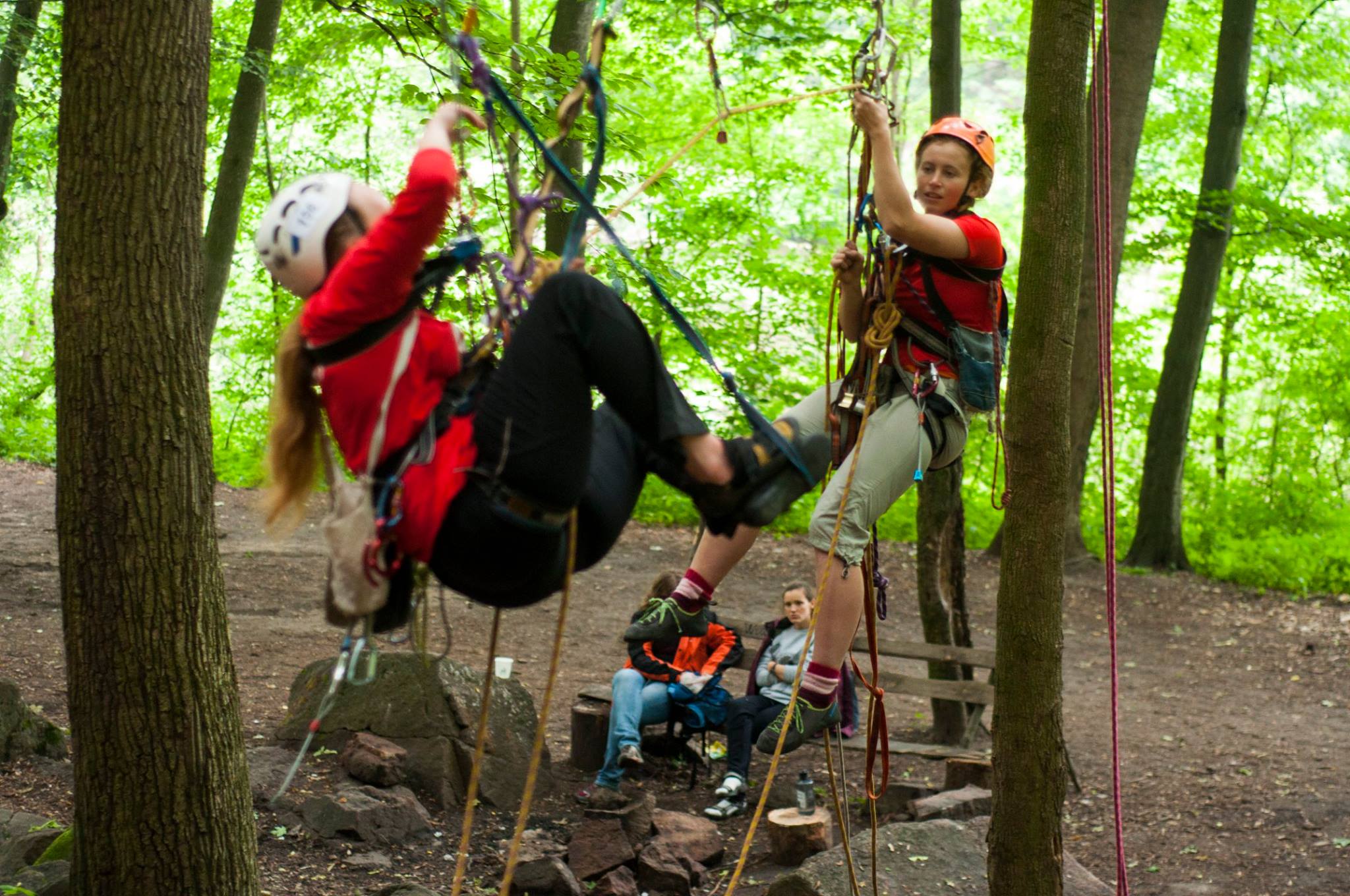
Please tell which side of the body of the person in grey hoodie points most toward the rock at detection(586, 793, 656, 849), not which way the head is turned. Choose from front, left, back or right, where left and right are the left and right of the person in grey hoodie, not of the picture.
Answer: front

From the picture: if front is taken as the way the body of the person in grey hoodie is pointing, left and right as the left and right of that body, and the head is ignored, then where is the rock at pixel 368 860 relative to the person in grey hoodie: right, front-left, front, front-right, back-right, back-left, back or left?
front

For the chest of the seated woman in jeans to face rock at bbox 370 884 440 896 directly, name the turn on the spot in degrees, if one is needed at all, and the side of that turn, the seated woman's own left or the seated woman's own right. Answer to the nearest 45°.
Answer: approximately 45° to the seated woman's own left

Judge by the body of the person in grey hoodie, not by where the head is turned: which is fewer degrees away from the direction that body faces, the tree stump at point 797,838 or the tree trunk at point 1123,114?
the tree stump

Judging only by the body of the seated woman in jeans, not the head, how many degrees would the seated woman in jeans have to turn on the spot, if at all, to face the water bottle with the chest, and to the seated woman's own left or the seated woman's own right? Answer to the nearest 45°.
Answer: approximately 90° to the seated woman's own left

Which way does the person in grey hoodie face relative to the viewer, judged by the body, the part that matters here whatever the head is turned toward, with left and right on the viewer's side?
facing the viewer and to the left of the viewer

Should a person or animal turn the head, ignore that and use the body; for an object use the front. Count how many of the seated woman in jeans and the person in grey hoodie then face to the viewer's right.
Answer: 0

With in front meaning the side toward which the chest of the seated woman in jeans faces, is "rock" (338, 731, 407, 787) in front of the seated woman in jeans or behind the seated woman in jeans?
in front

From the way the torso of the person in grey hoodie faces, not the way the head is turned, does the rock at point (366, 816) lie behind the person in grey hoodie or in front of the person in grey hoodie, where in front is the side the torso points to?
in front
